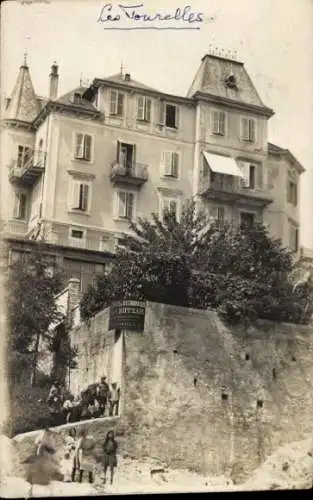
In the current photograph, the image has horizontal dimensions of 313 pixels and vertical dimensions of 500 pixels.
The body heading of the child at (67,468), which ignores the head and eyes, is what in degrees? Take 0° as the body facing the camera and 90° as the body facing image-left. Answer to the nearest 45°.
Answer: approximately 0°

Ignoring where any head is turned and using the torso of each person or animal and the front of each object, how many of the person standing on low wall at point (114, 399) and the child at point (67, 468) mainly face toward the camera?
2
